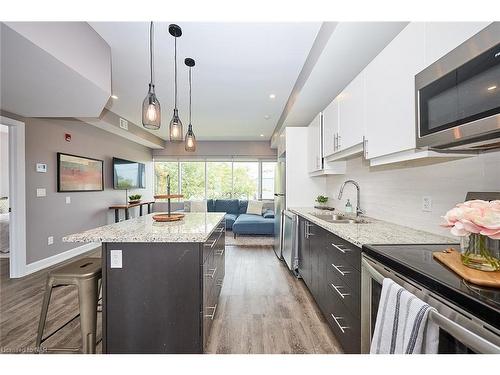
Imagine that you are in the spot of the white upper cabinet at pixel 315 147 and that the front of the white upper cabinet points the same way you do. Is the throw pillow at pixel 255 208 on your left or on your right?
on your right

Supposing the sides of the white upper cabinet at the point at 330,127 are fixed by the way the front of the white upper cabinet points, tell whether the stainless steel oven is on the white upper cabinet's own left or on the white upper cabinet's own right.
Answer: on the white upper cabinet's own left

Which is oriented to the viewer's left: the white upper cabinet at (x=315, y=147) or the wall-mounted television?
the white upper cabinet

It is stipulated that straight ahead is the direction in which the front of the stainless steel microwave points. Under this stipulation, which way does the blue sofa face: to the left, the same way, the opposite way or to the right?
to the left

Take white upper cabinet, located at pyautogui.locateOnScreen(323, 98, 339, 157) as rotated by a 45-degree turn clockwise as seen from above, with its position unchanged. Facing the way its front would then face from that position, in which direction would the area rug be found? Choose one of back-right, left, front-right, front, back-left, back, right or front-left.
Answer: front

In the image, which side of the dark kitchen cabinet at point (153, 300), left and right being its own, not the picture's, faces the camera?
right

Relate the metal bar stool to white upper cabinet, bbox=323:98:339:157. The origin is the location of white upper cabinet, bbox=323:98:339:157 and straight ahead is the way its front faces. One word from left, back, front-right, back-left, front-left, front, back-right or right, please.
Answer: front-left

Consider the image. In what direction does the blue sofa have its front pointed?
toward the camera

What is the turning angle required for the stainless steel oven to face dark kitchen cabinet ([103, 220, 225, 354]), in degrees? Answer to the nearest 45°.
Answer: approximately 45° to its right

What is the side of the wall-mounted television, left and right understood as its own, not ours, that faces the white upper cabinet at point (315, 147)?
front

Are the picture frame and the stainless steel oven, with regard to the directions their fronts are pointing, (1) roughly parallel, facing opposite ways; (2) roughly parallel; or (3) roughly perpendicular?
roughly parallel, facing opposite ways

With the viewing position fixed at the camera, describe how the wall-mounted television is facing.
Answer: facing the viewer and to the right of the viewer

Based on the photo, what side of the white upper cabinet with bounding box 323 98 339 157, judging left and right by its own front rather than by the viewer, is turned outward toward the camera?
left

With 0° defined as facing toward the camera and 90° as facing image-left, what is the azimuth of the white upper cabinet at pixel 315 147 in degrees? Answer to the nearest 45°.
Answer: approximately 90°

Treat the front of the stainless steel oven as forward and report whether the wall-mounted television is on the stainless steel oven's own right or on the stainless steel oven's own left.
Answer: on the stainless steel oven's own right

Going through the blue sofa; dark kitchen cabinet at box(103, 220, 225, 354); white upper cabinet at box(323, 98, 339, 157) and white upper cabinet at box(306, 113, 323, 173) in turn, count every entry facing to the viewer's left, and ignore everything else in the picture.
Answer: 2

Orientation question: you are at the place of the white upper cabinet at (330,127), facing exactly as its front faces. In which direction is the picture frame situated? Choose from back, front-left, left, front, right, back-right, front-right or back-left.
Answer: front
